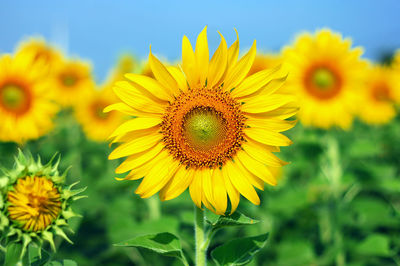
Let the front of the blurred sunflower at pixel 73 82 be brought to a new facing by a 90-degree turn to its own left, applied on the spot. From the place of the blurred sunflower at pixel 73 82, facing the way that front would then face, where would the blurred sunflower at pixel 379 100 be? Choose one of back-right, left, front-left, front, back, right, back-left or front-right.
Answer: front

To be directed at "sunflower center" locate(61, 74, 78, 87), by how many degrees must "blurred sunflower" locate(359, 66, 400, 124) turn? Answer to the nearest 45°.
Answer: approximately 45° to its right

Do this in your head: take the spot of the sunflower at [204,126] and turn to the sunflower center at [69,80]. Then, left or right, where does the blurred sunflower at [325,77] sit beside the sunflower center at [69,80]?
right

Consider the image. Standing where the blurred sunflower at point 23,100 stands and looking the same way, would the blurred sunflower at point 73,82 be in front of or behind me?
behind

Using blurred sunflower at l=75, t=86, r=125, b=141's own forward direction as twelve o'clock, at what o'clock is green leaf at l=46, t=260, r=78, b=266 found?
The green leaf is roughly at 12 o'clock from the blurred sunflower.

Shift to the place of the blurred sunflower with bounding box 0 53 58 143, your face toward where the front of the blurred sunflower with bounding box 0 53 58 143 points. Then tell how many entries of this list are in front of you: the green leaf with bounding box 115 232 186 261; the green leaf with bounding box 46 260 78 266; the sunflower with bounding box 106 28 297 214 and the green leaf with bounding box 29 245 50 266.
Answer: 4

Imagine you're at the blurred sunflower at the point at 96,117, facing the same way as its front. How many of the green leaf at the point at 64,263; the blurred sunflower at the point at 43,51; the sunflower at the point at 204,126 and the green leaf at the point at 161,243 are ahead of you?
3

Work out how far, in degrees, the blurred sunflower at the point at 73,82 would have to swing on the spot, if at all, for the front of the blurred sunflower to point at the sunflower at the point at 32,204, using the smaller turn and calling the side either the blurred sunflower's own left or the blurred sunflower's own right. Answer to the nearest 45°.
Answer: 0° — it already faces it

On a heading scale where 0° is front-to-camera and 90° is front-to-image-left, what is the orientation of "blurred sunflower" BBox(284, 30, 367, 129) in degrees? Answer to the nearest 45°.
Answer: approximately 0°

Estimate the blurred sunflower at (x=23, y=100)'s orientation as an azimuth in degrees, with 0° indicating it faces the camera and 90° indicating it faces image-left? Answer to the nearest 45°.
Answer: approximately 0°

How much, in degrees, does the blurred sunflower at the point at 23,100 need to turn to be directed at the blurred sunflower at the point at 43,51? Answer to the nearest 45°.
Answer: approximately 180°

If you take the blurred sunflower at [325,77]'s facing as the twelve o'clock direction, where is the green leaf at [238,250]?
The green leaf is roughly at 12 o'clock from the blurred sunflower.
